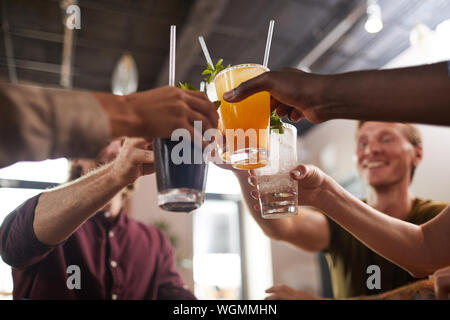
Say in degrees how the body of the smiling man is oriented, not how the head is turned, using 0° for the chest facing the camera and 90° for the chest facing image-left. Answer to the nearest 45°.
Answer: approximately 45°
